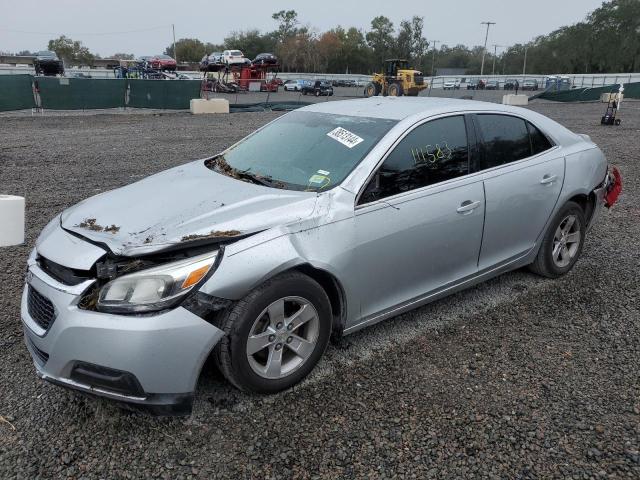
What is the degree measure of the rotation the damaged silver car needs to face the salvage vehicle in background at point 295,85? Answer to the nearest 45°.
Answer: approximately 135° to its right

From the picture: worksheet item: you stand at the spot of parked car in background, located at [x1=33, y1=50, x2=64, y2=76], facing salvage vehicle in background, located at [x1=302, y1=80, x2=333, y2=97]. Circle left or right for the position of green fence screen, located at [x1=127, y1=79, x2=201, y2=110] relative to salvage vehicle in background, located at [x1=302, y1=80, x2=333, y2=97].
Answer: right

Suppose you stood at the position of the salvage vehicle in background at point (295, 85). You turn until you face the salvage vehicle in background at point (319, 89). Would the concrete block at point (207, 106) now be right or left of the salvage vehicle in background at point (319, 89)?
right

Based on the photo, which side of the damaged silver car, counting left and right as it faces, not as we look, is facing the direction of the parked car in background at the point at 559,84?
back

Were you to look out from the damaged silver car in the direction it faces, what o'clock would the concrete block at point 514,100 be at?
The concrete block is roughly at 5 o'clock from the damaged silver car.

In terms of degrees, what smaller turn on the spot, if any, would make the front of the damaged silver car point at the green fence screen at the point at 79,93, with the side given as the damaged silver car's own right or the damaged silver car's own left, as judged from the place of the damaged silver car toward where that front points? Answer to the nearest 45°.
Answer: approximately 90° to the damaged silver car's own right

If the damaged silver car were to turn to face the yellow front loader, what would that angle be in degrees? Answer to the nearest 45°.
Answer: approximately 135° to its right

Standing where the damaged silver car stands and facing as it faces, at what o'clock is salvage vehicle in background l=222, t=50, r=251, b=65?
The salvage vehicle in background is roughly at 4 o'clock from the damaged silver car.

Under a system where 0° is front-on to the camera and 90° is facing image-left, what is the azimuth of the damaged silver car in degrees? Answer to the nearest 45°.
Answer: approximately 45°

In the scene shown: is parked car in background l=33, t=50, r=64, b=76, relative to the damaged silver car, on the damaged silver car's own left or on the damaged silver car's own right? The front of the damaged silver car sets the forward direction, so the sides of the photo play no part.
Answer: on the damaged silver car's own right

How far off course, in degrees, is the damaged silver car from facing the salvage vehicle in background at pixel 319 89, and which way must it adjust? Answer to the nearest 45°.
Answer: approximately 135° to its right

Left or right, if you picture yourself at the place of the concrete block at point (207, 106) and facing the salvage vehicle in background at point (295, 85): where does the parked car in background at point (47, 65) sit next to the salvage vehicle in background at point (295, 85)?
left
